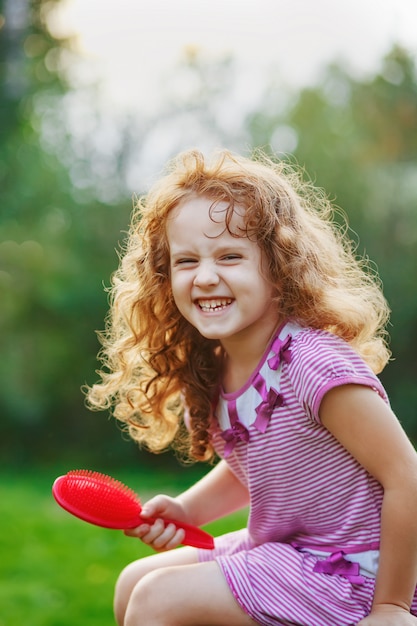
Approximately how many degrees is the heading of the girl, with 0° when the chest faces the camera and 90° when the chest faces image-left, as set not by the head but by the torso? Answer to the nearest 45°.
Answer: approximately 45°
